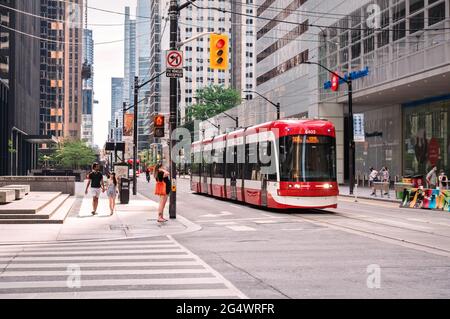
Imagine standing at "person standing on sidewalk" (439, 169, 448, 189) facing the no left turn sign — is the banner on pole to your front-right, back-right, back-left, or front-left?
front-right

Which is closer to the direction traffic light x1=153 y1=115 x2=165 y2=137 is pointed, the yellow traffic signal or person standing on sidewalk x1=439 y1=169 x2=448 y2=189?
the yellow traffic signal

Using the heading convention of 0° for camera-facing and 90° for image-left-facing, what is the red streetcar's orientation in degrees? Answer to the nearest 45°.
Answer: approximately 315°

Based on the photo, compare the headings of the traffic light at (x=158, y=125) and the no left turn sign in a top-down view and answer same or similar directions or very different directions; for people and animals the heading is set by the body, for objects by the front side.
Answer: same or similar directions

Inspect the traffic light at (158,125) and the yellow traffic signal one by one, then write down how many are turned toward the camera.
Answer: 2

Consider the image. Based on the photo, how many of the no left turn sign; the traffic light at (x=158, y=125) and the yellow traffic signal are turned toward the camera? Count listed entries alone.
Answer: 3

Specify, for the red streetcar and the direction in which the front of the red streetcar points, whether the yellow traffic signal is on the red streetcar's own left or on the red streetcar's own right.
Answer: on the red streetcar's own right

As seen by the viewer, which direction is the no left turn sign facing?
toward the camera

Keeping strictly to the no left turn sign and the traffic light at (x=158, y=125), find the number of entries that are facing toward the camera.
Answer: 2

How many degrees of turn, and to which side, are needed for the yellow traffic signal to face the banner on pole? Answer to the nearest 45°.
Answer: approximately 180°

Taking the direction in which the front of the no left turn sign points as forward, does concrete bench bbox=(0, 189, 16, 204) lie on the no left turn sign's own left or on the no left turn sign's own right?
on the no left turn sign's own right

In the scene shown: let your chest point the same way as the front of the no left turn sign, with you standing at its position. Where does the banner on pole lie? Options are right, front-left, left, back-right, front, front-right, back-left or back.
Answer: back

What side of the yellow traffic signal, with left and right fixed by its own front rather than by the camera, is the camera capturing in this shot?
front
